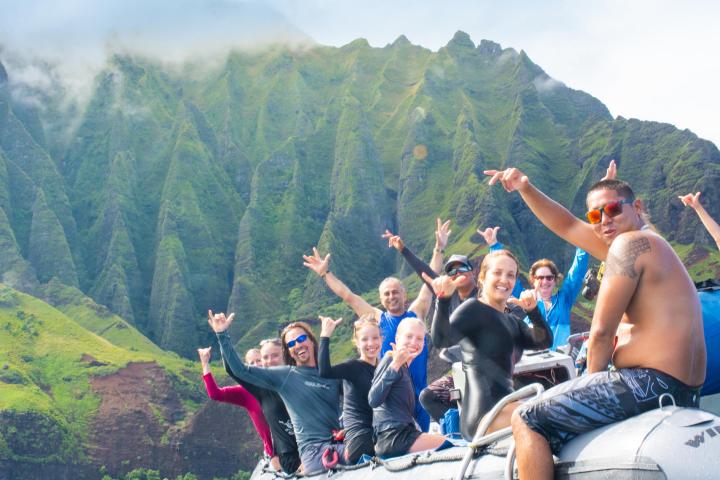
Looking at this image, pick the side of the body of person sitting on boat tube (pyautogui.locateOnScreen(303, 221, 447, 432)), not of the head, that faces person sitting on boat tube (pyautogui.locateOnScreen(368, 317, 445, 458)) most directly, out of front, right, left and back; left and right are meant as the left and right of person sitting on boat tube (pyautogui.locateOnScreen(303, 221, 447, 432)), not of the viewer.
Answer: front

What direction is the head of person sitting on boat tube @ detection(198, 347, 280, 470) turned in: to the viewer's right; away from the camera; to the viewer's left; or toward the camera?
toward the camera

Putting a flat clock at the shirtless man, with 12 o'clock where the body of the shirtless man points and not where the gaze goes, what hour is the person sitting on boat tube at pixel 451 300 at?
The person sitting on boat tube is roughly at 2 o'clock from the shirtless man.

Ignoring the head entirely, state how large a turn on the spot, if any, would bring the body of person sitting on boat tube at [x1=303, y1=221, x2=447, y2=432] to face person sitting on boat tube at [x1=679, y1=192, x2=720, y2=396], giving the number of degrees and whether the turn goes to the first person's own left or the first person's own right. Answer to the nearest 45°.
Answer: approximately 45° to the first person's own left

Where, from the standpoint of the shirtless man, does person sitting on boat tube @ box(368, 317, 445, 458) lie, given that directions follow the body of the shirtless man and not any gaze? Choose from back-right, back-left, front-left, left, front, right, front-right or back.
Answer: front-right

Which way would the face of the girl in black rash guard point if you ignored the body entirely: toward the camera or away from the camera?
toward the camera

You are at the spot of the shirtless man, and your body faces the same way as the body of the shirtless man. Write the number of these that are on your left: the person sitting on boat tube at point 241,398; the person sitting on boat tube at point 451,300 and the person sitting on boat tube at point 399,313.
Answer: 0

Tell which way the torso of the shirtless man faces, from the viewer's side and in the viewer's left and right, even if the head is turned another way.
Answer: facing to the left of the viewer

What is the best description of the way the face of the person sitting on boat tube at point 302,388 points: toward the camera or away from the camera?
toward the camera

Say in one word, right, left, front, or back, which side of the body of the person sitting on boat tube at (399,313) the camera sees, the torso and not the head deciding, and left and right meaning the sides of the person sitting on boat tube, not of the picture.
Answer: front

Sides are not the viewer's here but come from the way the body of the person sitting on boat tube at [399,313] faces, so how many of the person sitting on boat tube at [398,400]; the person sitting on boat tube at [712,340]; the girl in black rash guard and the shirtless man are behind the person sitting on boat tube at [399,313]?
0

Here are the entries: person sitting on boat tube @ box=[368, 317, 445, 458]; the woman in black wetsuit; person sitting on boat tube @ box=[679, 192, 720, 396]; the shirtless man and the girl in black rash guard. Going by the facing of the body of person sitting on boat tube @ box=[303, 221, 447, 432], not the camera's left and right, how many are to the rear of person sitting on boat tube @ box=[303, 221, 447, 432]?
0

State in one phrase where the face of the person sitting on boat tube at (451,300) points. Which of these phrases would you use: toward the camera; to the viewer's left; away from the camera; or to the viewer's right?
toward the camera

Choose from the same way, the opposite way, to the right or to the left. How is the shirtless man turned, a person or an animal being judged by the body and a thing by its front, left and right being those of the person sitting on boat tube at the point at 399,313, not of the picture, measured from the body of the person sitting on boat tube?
to the right

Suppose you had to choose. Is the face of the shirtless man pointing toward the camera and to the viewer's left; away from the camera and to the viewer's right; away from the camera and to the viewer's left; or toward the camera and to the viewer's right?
toward the camera and to the viewer's left

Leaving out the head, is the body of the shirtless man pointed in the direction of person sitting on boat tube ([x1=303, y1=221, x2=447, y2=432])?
no
